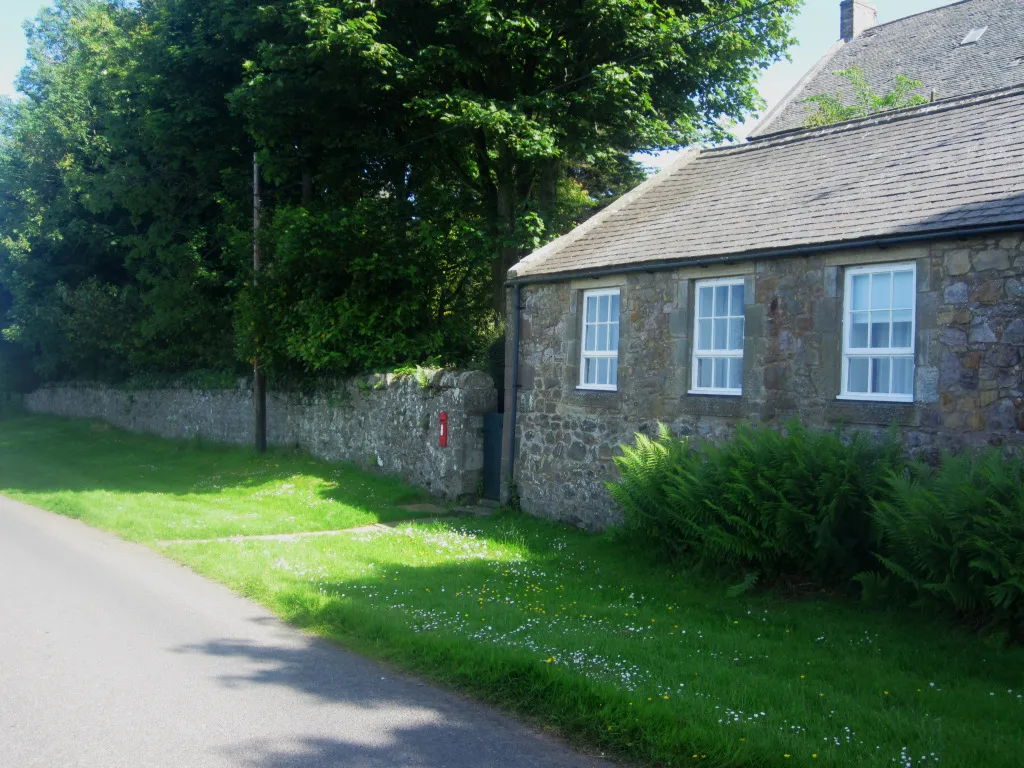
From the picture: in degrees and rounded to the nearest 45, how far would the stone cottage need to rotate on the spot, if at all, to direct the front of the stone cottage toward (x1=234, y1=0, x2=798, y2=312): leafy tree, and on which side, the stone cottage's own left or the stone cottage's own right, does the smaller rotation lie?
approximately 90° to the stone cottage's own right

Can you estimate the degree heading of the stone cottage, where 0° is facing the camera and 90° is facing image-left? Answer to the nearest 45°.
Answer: approximately 45°

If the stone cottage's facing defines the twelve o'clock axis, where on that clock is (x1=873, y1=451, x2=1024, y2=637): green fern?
The green fern is roughly at 10 o'clock from the stone cottage.

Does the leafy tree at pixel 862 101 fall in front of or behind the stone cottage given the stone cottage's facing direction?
behind

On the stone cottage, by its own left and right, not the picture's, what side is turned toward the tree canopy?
right

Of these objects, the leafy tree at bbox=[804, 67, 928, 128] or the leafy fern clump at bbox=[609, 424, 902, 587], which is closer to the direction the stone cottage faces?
the leafy fern clump

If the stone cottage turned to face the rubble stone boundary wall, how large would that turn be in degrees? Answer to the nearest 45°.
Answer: approximately 90° to its right

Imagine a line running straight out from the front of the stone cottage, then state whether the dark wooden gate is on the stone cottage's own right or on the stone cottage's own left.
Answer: on the stone cottage's own right

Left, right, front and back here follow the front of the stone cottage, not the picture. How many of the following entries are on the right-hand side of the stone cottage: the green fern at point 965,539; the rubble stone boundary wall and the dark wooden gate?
2

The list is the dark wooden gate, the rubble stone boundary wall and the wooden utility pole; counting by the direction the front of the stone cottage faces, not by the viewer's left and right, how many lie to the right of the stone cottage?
3

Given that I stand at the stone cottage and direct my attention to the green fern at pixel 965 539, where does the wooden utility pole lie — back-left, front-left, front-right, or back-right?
back-right
